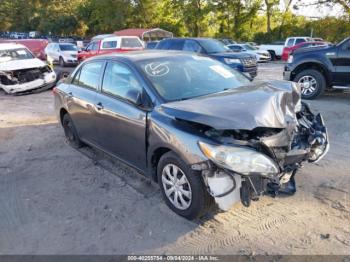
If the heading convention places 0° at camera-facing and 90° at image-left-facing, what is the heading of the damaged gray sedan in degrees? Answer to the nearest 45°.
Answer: approximately 315°

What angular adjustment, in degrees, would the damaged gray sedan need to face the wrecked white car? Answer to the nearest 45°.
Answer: approximately 180°

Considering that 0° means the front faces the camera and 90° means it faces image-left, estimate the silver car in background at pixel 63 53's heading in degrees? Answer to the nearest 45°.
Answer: approximately 315°

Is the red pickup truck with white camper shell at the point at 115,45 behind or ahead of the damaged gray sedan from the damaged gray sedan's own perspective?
behind

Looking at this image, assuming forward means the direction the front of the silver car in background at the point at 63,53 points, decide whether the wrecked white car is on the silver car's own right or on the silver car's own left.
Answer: on the silver car's own right
